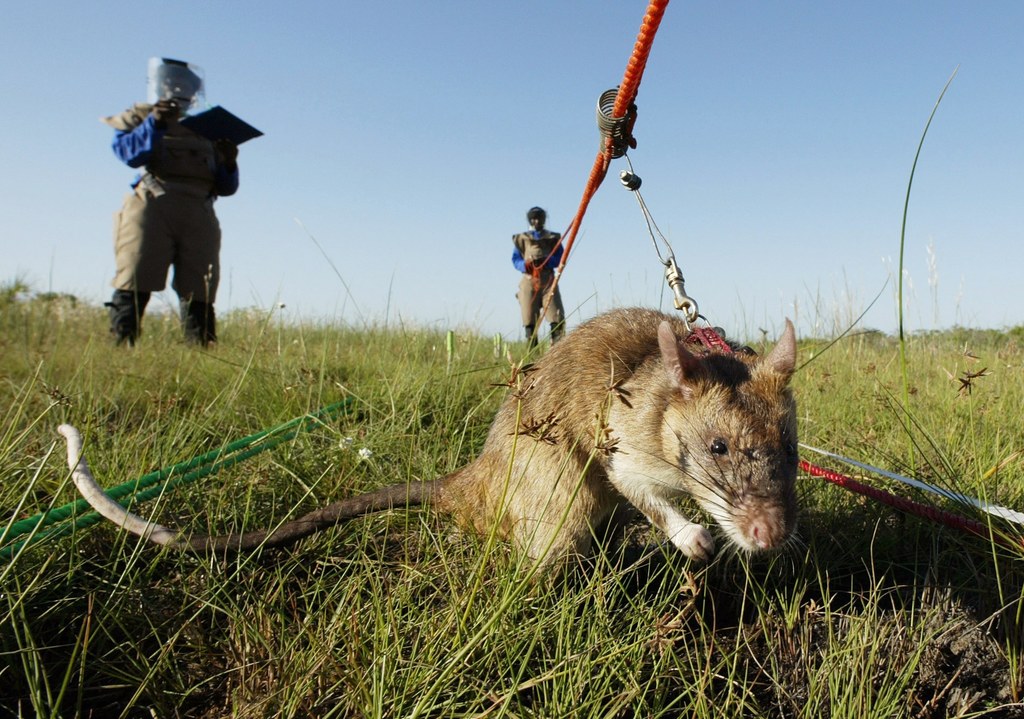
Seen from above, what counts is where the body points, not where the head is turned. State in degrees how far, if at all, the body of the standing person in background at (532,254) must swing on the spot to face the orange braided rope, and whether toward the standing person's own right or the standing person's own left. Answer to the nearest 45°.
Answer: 0° — they already face it

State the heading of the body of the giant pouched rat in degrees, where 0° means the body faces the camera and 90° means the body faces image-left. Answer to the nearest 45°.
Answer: approximately 315°

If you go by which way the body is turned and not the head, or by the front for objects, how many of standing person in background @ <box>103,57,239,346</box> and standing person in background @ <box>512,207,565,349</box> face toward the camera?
2

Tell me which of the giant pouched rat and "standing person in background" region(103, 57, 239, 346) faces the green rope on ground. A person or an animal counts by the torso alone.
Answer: the standing person in background

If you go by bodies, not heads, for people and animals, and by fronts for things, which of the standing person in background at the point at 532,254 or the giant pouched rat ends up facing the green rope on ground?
the standing person in background

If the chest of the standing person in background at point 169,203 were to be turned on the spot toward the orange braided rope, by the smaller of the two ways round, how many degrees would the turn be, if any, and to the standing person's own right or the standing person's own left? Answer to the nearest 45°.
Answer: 0° — they already face it

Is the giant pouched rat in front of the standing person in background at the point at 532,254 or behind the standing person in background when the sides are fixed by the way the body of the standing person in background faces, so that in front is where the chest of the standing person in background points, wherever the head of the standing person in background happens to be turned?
in front

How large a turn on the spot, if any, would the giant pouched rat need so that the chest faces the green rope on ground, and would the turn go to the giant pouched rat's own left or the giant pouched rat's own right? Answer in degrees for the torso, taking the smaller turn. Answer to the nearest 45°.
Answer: approximately 135° to the giant pouched rat's own right
